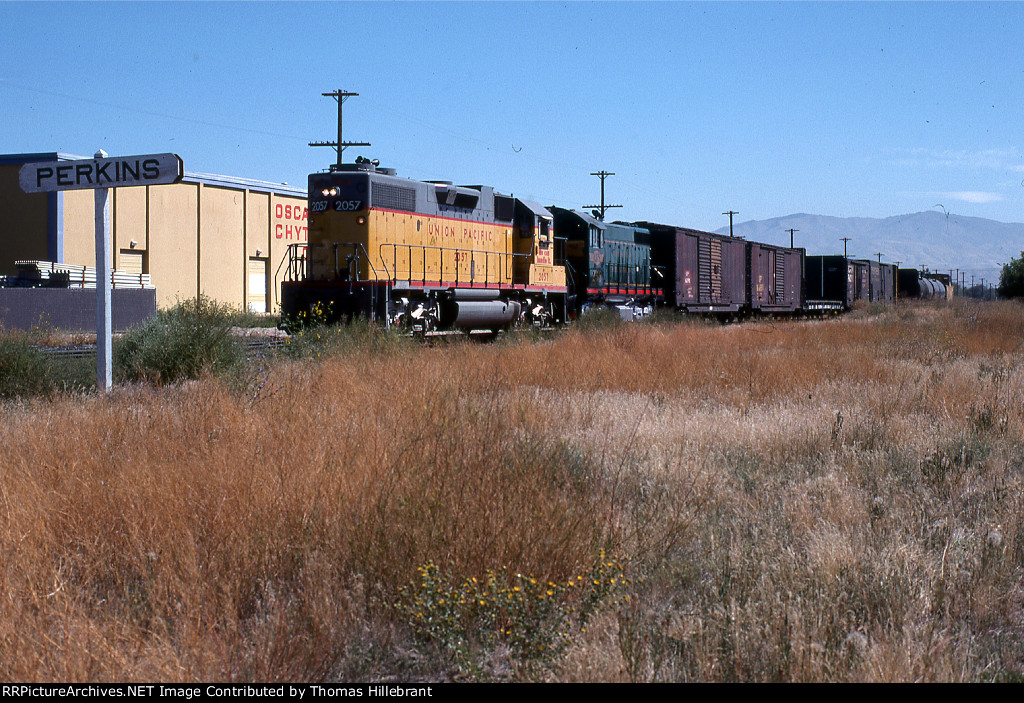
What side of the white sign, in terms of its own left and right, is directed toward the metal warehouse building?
back

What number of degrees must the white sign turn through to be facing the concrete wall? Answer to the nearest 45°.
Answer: approximately 180°

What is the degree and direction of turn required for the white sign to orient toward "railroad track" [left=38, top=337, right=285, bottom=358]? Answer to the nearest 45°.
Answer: approximately 180°

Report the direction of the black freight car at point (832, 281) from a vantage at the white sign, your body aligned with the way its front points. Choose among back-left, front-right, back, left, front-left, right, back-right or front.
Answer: back-left

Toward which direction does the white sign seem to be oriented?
toward the camera

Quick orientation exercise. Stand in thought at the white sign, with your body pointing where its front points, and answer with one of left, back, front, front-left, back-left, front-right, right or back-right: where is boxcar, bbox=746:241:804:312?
back-left

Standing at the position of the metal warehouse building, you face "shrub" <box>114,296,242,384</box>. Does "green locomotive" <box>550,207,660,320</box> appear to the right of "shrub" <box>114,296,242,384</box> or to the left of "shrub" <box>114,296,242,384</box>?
left
